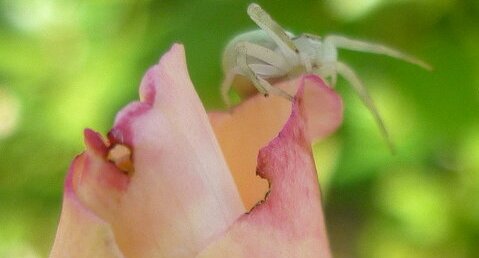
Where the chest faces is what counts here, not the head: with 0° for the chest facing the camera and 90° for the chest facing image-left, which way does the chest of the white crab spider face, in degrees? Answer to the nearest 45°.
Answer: approximately 270°
